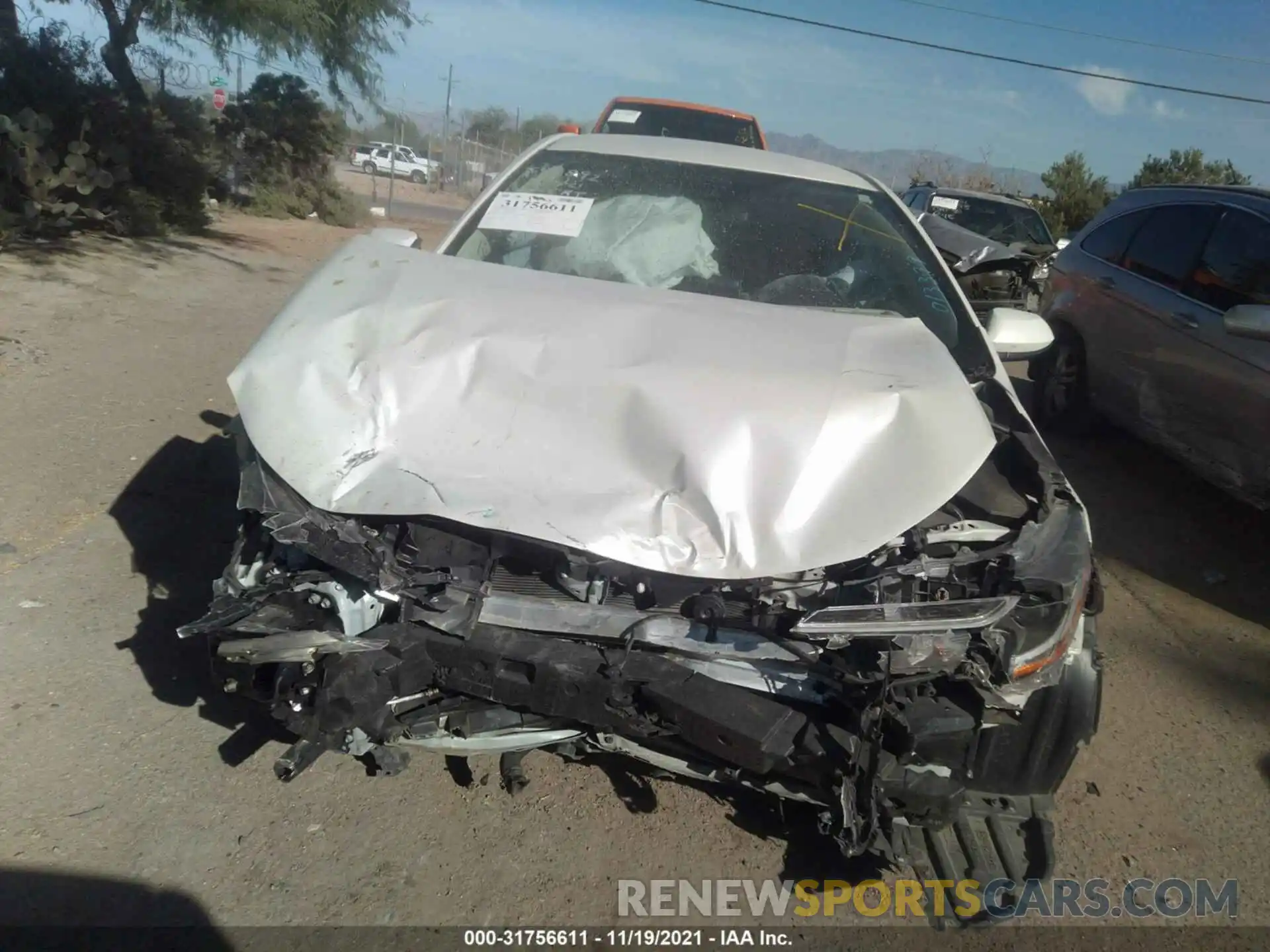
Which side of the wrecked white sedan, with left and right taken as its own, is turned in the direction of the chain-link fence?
back

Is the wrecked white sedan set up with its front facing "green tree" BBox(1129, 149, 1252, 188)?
no

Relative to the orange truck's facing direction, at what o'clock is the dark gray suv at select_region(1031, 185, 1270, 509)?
The dark gray suv is roughly at 11 o'clock from the orange truck.

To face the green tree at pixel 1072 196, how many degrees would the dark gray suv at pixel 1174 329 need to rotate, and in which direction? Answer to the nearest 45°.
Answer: approximately 135° to its left

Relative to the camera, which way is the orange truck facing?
toward the camera

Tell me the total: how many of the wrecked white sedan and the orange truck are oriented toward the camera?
2

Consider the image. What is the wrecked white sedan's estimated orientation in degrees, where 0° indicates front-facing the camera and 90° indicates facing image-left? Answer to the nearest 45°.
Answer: approximately 0°

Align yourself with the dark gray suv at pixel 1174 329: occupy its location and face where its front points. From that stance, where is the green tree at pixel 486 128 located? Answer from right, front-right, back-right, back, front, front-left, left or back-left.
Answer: back

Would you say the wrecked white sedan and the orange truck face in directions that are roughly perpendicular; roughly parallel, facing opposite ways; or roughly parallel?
roughly parallel

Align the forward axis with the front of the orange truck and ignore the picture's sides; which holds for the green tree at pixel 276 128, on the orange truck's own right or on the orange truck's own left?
on the orange truck's own right

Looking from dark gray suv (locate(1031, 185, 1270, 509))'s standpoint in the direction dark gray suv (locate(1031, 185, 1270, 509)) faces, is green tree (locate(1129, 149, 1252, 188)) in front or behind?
behind

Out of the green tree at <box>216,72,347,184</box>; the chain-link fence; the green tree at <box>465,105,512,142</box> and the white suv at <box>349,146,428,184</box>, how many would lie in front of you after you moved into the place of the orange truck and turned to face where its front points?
0

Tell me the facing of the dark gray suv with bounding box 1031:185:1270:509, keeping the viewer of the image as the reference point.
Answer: facing the viewer and to the right of the viewer

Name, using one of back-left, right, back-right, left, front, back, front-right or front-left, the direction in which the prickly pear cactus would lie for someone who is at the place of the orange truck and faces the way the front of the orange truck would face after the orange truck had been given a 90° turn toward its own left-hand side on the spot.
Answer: back

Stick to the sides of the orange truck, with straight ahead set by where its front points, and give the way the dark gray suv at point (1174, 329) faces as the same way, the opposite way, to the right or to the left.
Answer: the same way

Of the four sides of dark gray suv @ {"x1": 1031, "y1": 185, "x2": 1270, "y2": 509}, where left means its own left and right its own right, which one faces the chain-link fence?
back

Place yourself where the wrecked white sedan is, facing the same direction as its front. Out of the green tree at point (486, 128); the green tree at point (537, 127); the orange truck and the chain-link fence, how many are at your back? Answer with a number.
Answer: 4
